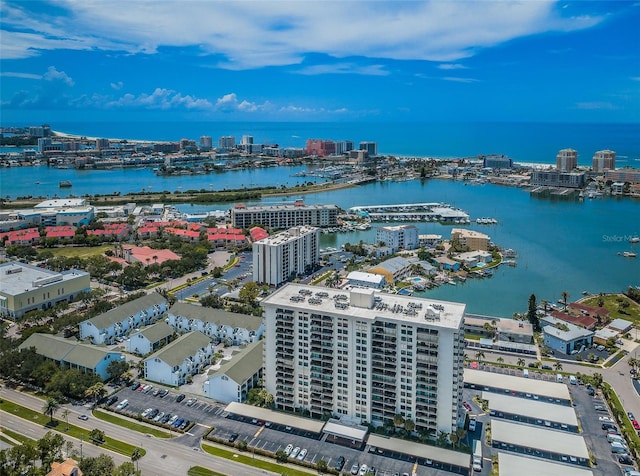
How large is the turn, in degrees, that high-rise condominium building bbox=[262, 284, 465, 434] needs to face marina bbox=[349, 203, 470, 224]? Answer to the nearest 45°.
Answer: approximately 180°

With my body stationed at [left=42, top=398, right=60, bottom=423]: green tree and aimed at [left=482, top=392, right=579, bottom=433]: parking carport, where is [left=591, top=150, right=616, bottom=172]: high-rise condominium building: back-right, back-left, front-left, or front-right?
front-left

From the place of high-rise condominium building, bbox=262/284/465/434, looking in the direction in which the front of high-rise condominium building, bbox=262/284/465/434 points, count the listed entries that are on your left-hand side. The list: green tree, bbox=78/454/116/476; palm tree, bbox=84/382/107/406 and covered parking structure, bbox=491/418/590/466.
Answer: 1

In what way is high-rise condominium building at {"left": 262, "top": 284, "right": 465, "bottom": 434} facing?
toward the camera

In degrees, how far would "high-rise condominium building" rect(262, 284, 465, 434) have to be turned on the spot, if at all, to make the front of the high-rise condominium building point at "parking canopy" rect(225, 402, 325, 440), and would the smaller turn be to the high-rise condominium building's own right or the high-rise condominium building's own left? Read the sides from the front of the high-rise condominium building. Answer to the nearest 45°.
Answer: approximately 90° to the high-rise condominium building's own right

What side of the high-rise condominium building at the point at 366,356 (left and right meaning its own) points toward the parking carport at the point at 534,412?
left

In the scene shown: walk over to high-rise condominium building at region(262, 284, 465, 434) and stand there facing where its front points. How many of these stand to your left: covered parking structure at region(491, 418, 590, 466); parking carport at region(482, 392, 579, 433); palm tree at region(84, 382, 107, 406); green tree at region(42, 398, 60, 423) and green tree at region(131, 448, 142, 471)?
2

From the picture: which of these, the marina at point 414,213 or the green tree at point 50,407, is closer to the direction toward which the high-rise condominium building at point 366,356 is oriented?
the green tree

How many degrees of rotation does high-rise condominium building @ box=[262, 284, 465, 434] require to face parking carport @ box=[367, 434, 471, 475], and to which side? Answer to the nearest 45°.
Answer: approximately 45° to its left

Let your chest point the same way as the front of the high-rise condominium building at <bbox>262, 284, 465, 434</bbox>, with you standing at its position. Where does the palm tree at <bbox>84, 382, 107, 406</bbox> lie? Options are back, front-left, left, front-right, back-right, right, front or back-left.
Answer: right

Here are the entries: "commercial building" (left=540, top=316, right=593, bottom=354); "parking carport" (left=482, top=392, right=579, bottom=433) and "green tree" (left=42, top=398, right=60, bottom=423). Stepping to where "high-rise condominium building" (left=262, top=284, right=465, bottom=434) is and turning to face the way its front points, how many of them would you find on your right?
1

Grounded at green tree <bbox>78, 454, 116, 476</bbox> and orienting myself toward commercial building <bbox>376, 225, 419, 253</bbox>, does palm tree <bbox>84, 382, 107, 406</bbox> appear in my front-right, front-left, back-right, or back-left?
front-left

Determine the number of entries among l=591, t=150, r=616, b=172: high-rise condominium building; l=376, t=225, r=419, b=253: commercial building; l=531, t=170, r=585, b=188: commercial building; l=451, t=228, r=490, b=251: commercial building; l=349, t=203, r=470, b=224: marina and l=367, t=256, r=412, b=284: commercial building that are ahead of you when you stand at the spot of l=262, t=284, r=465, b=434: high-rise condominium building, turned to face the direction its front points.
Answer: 0

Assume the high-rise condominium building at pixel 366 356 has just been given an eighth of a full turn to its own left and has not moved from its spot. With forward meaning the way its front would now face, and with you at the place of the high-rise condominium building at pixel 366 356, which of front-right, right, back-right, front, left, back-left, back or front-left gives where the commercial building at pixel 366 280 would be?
back-left

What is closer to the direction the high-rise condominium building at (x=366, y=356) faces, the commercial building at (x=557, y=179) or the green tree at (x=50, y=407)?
the green tree

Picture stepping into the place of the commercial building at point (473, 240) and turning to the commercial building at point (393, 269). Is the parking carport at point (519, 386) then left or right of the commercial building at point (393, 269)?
left

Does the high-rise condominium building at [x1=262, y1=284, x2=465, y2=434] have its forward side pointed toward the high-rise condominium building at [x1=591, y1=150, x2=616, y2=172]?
no

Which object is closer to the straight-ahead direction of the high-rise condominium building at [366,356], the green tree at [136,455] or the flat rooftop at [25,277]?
the green tree

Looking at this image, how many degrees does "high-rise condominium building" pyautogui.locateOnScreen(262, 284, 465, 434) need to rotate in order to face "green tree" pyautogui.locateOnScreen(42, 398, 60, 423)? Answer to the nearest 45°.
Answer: approximately 90° to its right

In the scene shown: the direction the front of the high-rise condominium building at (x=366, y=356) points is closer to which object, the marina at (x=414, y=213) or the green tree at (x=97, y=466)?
the green tree

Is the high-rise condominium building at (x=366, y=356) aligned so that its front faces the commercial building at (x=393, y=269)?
no
